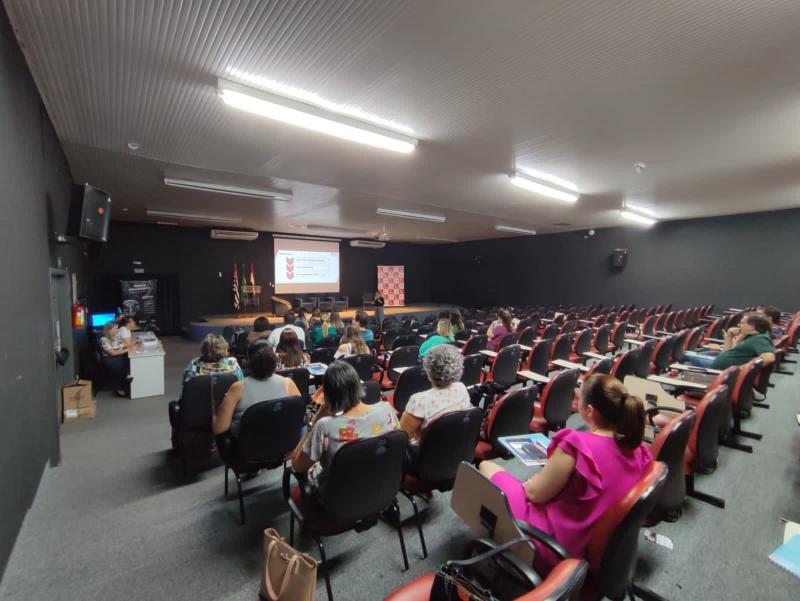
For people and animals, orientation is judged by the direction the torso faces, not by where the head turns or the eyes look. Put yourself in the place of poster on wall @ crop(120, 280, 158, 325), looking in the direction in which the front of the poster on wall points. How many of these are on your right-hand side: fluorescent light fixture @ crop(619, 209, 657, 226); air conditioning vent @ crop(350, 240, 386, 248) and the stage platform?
0

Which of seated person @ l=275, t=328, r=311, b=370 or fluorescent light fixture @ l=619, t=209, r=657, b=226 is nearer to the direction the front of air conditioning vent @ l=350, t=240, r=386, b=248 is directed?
the seated person

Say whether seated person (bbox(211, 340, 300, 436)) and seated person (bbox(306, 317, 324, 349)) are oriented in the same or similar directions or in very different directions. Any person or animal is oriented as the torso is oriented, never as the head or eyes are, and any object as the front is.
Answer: same or similar directions

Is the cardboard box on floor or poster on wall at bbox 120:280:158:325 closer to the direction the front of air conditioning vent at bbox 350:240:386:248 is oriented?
the cardboard box on floor

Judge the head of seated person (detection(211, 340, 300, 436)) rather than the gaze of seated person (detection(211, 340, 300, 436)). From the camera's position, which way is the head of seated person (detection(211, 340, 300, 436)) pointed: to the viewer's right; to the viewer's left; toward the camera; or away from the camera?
away from the camera

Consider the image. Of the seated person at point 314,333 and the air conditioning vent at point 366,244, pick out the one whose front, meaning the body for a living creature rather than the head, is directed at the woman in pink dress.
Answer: the air conditioning vent

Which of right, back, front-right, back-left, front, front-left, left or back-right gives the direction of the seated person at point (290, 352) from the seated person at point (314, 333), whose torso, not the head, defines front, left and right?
back

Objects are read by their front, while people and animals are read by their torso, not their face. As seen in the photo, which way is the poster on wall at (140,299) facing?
toward the camera

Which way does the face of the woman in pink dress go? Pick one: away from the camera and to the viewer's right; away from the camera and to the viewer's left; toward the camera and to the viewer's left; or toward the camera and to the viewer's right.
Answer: away from the camera and to the viewer's left

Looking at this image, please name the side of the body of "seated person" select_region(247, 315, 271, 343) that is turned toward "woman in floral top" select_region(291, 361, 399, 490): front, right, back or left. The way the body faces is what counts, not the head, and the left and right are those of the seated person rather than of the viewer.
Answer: back

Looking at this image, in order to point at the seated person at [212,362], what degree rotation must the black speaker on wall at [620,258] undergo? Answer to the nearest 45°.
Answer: approximately 45° to its left

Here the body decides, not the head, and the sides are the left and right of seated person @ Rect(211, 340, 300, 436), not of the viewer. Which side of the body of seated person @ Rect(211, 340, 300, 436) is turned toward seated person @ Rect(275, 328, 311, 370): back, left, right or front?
front

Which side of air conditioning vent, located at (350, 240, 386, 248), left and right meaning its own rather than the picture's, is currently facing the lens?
front

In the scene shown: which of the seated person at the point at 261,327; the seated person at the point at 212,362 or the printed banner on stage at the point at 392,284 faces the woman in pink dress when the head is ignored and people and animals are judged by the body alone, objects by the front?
the printed banner on stage

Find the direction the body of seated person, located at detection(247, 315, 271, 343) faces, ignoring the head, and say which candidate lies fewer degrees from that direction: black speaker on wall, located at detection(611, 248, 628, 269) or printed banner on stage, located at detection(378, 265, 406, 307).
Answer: the printed banner on stage

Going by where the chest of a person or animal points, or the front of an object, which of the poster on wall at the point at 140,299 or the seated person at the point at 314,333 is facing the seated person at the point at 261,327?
the poster on wall

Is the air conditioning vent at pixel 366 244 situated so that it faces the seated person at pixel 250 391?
yes

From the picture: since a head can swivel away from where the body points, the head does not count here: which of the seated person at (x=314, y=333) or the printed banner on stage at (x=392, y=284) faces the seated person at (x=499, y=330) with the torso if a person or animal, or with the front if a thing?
the printed banner on stage

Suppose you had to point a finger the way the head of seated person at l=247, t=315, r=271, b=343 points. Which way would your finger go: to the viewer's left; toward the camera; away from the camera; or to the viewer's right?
away from the camera
